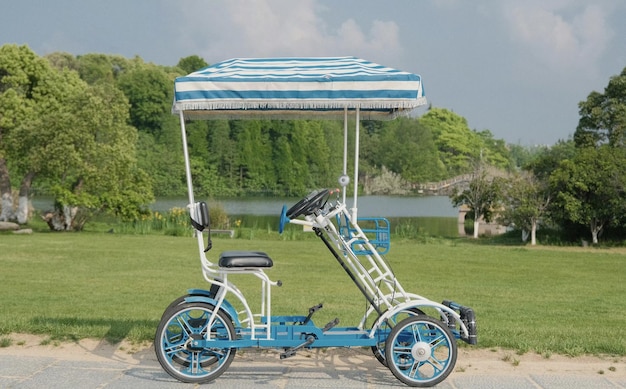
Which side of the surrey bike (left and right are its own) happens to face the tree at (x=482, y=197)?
left

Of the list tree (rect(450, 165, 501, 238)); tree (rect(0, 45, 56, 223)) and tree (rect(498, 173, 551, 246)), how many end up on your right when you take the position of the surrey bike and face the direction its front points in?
0

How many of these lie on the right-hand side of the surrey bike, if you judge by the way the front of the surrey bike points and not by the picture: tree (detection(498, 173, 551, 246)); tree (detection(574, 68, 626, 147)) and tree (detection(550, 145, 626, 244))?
0

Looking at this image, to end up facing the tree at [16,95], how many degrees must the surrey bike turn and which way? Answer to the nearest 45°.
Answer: approximately 135° to its left

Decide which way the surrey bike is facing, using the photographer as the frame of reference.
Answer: facing to the right of the viewer

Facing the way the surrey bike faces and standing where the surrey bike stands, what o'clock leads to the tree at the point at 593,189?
The tree is roughly at 10 o'clock from the surrey bike.

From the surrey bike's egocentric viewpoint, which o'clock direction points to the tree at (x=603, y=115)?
The tree is roughly at 10 o'clock from the surrey bike.
